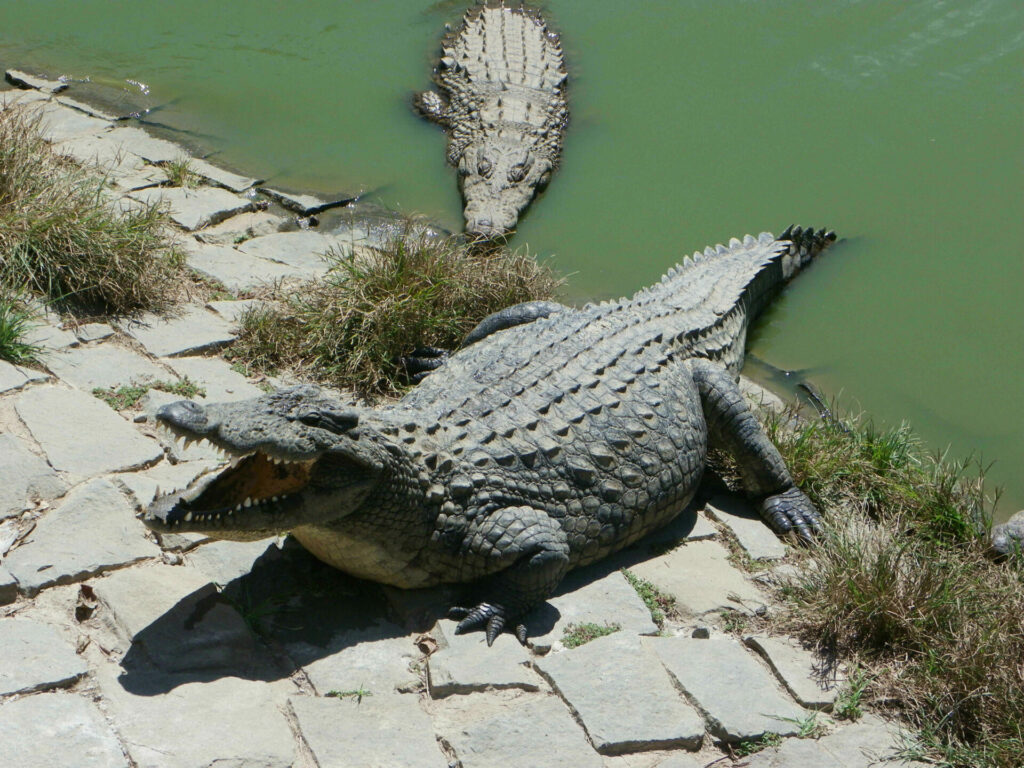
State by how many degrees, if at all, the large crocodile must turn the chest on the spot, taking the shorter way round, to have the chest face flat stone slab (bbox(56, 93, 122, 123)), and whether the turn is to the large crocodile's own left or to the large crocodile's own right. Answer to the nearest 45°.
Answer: approximately 90° to the large crocodile's own right

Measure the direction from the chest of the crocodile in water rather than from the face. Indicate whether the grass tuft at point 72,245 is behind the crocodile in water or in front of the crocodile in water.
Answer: in front

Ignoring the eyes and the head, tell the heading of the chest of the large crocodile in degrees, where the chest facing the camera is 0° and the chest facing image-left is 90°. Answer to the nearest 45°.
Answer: approximately 45°

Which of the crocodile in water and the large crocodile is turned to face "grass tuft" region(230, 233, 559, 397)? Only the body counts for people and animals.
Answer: the crocodile in water

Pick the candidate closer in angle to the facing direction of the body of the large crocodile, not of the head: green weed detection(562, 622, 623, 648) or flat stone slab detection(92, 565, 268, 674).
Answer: the flat stone slab

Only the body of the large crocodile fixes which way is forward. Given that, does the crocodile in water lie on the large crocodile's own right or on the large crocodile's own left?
on the large crocodile's own right

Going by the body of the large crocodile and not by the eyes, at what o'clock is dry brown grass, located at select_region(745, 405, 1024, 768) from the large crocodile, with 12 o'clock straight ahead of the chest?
The dry brown grass is roughly at 8 o'clock from the large crocodile.

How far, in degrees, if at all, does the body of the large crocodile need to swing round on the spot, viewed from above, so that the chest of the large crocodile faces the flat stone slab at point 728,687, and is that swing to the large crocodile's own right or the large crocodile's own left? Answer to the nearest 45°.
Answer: approximately 90° to the large crocodile's own left

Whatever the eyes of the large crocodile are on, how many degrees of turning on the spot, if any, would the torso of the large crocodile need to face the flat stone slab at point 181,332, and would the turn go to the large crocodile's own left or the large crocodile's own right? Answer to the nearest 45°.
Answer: approximately 90° to the large crocodile's own right

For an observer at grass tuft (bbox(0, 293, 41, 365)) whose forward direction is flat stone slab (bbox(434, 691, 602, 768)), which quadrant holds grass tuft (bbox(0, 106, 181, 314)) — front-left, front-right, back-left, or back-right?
back-left

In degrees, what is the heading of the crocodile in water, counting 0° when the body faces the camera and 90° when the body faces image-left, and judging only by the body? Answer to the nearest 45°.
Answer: approximately 0°

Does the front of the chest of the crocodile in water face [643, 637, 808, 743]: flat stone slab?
yes

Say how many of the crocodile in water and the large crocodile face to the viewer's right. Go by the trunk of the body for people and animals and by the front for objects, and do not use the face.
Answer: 0

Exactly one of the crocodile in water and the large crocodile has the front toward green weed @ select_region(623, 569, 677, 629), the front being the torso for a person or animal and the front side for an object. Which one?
the crocodile in water

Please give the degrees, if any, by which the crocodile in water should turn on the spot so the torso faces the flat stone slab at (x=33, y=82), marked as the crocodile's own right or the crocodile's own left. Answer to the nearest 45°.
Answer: approximately 90° to the crocodile's own right
